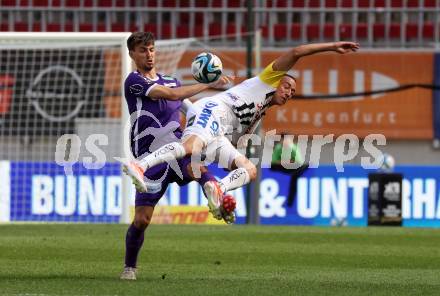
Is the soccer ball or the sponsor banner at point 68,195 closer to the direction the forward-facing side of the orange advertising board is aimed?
the soccer ball

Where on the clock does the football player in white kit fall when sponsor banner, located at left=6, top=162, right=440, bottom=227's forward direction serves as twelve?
The football player in white kit is roughly at 12 o'clock from the sponsor banner.

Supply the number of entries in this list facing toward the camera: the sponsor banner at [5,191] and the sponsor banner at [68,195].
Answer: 2

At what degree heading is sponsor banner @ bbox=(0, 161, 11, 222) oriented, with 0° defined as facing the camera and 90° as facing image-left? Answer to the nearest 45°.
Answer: approximately 0°

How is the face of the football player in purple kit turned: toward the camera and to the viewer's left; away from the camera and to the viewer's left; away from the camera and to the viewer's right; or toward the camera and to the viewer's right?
toward the camera and to the viewer's right

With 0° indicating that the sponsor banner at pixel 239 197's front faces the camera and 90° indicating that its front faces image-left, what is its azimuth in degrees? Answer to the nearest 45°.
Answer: approximately 0°
